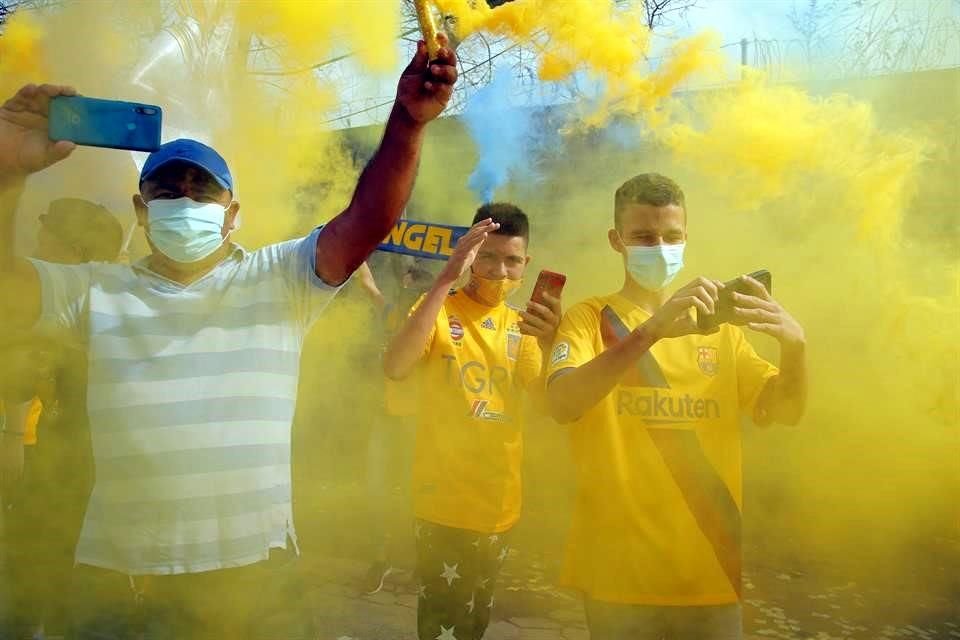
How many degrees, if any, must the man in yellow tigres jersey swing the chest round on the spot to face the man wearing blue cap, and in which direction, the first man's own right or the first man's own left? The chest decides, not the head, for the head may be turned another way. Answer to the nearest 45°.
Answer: approximately 45° to the first man's own right

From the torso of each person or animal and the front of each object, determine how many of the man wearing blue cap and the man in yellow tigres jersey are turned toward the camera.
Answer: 2

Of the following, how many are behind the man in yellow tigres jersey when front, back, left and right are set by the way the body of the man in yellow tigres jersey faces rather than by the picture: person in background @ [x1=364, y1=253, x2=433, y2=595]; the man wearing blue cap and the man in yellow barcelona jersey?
1

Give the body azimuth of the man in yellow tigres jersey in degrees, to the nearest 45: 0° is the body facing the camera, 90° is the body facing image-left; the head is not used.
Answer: approximately 0°

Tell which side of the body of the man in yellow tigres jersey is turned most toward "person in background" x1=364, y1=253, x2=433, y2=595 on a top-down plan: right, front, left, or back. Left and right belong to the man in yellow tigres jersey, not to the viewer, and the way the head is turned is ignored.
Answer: back

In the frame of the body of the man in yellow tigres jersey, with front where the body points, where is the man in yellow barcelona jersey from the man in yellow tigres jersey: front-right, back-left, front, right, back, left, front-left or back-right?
front-left

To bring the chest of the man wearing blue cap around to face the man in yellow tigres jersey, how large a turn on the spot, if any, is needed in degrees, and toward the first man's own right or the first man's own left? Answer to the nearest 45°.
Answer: approximately 135° to the first man's own left

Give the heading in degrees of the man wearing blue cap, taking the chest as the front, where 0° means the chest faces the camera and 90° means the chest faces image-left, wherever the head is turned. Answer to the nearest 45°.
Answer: approximately 0°
